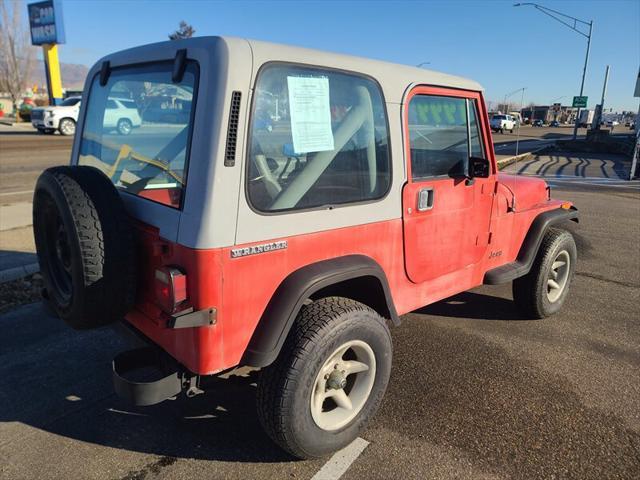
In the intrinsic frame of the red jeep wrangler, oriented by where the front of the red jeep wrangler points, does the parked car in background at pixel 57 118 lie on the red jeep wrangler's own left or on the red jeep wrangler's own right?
on the red jeep wrangler's own left

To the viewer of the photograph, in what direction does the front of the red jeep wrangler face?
facing away from the viewer and to the right of the viewer

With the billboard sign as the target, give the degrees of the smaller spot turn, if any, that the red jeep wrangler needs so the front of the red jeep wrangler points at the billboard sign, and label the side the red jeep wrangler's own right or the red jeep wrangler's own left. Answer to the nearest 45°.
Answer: approximately 90° to the red jeep wrangler's own left

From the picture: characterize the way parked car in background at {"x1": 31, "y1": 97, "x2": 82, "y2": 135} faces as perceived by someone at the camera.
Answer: facing the viewer and to the left of the viewer

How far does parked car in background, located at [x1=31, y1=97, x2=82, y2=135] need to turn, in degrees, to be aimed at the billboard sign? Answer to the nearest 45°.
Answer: approximately 135° to its right

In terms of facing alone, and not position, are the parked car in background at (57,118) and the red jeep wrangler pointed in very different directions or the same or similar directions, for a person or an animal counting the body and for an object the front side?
very different directions
